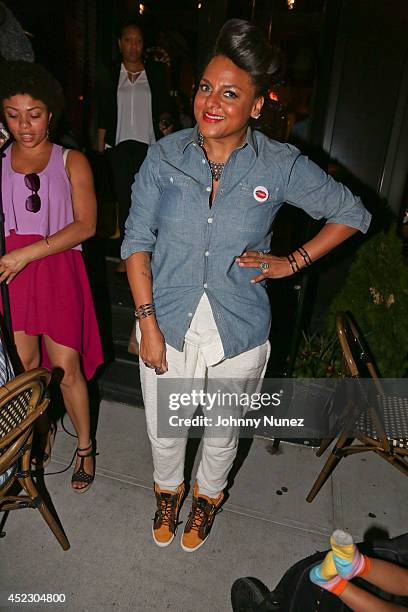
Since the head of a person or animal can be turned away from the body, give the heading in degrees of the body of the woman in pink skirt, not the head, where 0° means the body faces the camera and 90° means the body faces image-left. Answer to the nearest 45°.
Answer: approximately 45°

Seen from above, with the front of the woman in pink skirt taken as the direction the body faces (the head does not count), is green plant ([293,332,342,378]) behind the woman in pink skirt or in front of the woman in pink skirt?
behind

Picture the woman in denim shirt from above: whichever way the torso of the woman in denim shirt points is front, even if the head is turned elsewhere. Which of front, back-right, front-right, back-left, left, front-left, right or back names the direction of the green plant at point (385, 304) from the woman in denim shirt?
back-left

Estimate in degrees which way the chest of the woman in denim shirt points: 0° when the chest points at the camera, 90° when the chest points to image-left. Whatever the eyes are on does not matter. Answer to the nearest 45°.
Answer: approximately 0°

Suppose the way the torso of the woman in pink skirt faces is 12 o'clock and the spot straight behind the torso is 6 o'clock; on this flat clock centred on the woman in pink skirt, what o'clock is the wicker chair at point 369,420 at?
The wicker chair is roughly at 8 o'clock from the woman in pink skirt.

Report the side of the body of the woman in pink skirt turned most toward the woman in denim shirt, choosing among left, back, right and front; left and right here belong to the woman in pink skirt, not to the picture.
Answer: left
